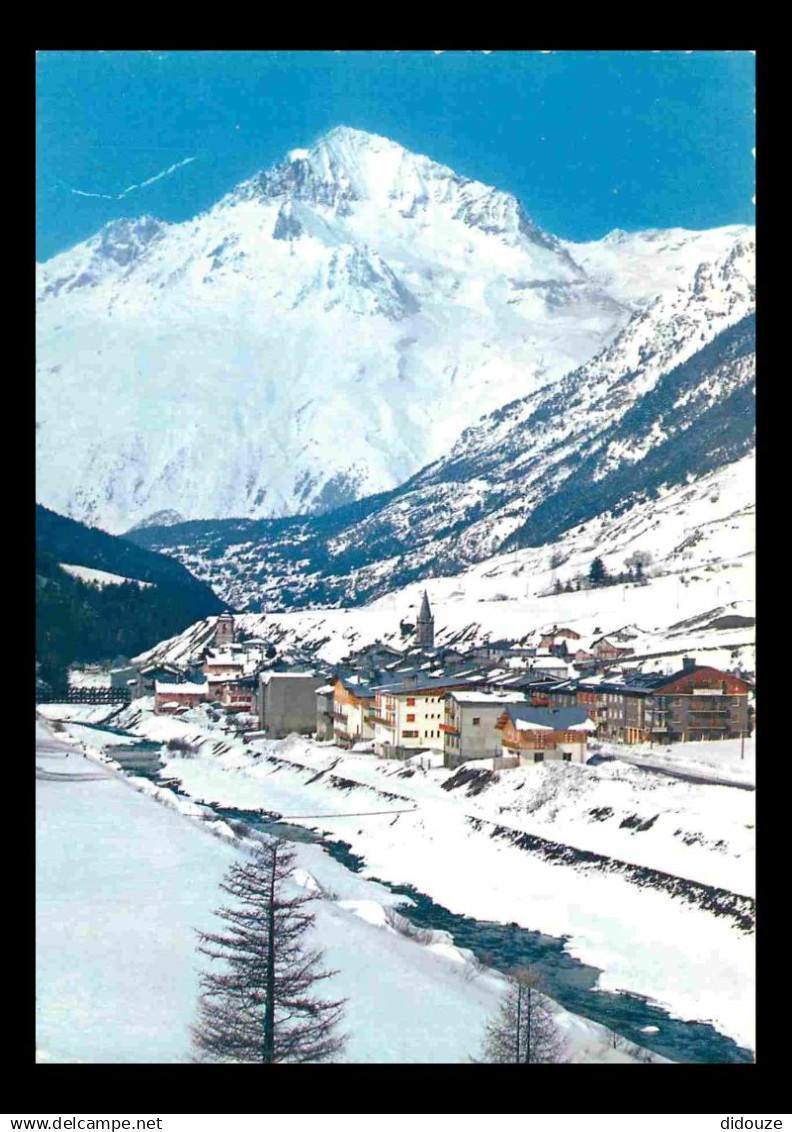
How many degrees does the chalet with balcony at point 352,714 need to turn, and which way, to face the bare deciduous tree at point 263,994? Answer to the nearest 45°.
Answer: approximately 45° to its left

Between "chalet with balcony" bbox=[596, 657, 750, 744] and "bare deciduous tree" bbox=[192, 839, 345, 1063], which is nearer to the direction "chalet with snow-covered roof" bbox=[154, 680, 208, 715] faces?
the bare deciduous tree

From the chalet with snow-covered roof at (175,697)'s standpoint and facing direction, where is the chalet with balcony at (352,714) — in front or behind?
in front

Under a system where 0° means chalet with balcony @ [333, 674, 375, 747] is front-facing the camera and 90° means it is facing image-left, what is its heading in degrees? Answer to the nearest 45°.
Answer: approximately 45°

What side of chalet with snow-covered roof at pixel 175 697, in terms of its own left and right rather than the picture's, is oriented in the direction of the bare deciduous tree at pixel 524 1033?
front

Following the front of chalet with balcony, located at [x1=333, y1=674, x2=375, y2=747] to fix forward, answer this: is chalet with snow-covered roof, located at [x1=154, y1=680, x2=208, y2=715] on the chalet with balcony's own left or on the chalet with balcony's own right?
on the chalet with balcony's own right

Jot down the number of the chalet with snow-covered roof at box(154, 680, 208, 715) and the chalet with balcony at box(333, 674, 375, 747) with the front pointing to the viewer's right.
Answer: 0

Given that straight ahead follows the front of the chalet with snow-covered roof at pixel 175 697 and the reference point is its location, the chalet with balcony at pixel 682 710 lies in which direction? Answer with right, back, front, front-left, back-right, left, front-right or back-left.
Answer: front-left

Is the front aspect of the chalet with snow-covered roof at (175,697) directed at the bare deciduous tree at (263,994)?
yes

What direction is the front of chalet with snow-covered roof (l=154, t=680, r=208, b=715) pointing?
toward the camera

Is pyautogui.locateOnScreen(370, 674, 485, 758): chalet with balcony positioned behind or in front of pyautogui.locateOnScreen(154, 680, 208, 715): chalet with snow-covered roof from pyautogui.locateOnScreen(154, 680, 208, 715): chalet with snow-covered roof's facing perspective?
in front

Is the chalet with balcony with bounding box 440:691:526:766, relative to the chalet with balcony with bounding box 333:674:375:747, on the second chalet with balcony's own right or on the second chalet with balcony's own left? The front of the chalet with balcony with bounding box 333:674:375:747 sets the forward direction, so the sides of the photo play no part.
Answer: on the second chalet with balcony's own left

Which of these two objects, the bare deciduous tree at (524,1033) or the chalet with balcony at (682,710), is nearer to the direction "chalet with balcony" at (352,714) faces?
the bare deciduous tree
